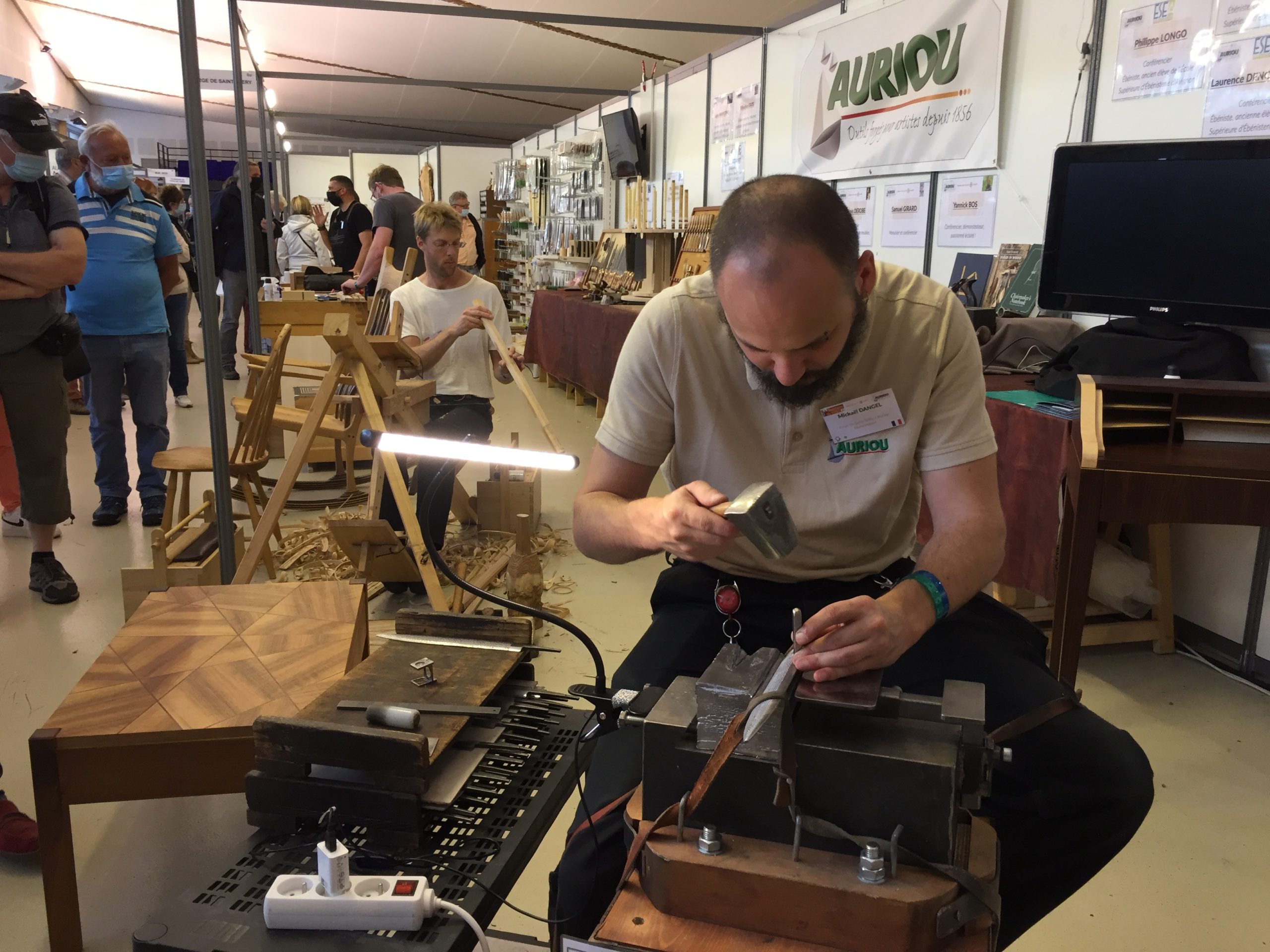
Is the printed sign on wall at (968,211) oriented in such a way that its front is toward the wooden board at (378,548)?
yes

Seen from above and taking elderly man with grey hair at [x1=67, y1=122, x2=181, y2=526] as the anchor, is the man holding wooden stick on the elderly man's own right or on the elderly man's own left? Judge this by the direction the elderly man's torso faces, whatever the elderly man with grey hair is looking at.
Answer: on the elderly man's own left

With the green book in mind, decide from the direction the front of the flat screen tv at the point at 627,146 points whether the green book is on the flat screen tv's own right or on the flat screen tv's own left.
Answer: on the flat screen tv's own left

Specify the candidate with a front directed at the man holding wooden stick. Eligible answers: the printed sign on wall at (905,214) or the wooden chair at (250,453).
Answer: the printed sign on wall

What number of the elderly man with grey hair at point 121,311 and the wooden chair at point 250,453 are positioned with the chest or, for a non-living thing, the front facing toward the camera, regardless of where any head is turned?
1

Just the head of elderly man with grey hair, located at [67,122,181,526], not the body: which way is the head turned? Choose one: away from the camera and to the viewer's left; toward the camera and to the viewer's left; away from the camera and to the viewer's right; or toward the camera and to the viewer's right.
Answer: toward the camera and to the viewer's right

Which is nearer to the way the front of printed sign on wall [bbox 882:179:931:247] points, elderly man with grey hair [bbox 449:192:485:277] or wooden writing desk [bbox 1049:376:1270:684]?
the wooden writing desk

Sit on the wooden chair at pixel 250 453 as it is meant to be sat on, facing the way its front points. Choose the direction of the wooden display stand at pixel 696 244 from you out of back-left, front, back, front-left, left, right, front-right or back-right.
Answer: back-right

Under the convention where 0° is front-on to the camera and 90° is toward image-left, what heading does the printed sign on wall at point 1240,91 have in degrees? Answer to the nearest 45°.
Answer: approximately 45°

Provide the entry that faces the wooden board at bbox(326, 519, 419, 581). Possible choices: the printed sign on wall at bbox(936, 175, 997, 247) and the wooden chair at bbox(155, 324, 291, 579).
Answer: the printed sign on wall

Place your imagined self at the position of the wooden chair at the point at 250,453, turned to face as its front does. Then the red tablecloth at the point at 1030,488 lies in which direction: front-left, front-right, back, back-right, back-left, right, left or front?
back-left

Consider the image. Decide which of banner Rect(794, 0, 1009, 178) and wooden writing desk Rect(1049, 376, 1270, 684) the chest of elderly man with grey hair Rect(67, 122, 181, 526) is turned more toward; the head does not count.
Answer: the wooden writing desk

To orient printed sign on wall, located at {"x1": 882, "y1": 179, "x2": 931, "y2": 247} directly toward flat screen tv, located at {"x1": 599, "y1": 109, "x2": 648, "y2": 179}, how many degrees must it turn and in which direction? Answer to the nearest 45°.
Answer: approximately 90° to its right
